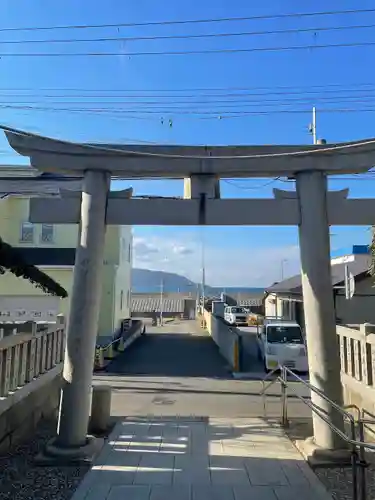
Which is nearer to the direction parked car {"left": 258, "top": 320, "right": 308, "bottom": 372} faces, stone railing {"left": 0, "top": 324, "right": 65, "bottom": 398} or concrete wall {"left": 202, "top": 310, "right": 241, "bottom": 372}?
the stone railing

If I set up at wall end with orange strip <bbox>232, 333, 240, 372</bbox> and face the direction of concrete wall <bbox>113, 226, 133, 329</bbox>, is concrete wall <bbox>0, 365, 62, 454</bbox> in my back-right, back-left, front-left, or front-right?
back-left

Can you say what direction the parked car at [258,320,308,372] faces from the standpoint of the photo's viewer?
facing the viewer

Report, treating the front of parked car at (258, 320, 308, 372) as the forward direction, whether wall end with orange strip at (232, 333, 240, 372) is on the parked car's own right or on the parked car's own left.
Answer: on the parked car's own right

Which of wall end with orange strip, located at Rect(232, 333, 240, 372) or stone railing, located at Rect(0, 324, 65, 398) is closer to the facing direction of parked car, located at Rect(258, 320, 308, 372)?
the stone railing

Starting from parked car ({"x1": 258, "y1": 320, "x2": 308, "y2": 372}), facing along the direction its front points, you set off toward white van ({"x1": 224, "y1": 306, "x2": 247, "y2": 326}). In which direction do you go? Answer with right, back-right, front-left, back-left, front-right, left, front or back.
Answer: back

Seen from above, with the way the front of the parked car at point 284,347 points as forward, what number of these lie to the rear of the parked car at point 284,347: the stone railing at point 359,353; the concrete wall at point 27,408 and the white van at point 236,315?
1

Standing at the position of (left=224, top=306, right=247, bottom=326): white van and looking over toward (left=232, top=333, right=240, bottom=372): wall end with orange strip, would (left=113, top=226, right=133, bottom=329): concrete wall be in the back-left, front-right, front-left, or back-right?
front-right

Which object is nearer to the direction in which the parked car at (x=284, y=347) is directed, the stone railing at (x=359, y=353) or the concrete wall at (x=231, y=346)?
the stone railing

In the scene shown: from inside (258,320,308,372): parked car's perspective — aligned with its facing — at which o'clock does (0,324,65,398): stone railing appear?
The stone railing is roughly at 1 o'clock from the parked car.

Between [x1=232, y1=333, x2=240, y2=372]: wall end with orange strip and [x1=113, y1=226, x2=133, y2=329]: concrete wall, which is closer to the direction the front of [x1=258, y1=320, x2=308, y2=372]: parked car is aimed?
the wall end with orange strip

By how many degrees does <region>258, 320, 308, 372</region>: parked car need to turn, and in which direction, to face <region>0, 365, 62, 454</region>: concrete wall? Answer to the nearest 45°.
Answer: approximately 45° to its right

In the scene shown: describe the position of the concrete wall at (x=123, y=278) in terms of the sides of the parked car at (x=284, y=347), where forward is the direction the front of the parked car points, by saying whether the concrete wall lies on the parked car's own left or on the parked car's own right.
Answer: on the parked car's own right

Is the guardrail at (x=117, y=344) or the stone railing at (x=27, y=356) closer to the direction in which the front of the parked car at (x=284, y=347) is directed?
the stone railing

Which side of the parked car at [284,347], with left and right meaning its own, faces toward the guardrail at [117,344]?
right
